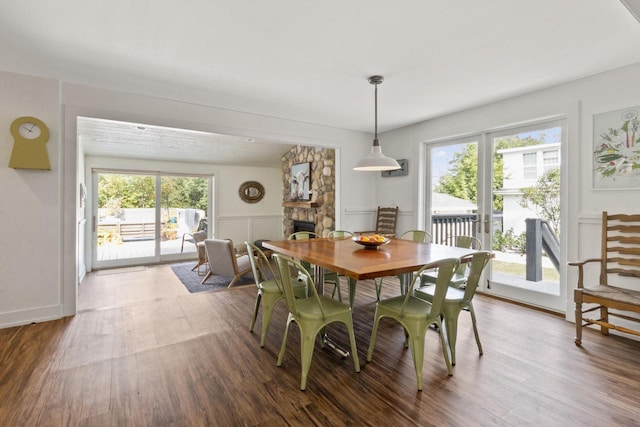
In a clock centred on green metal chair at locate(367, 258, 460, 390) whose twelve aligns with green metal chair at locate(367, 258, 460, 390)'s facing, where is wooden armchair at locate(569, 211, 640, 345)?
The wooden armchair is roughly at 3 o'clock from the green metal chair.

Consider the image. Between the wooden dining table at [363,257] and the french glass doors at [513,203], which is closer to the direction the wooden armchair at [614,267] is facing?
the wooden dining table

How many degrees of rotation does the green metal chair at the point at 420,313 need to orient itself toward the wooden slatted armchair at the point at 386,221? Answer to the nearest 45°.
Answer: approximately 45° to its right

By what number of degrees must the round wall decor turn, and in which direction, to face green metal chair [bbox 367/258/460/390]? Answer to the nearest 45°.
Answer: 0° — it already faces it

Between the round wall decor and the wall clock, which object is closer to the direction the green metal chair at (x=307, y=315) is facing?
the round wall decor

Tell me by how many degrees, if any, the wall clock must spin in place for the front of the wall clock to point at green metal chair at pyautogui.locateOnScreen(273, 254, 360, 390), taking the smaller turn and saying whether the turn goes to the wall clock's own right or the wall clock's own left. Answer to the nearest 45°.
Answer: approximately 45° to the wall clock's own left

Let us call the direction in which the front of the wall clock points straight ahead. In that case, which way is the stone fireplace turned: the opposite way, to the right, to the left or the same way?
to the right

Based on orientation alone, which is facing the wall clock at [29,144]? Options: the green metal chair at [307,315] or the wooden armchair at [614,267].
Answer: the wooden armchair

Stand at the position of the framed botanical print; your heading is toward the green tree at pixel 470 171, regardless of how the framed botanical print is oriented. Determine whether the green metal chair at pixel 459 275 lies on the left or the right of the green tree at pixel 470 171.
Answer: left

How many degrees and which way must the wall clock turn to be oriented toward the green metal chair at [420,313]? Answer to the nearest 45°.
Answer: approximately 45° to its left
